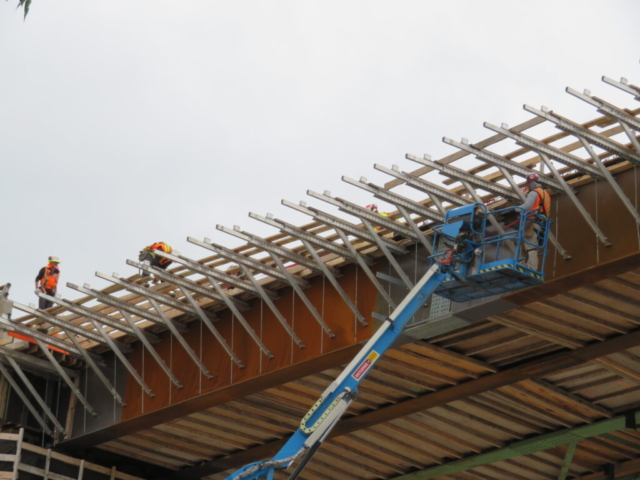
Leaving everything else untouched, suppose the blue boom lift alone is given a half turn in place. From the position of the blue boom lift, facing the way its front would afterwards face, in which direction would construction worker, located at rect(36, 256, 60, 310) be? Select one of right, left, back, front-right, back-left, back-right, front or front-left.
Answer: front-right

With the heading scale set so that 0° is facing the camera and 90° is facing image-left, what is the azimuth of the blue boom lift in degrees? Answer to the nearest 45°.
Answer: approximately 270°
